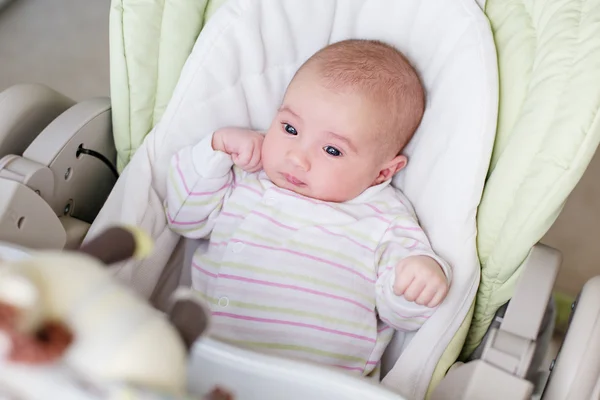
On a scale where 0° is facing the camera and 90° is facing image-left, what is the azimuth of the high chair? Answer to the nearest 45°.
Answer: approximately 45°

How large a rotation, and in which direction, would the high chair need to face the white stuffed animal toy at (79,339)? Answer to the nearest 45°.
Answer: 0° — it already faces it

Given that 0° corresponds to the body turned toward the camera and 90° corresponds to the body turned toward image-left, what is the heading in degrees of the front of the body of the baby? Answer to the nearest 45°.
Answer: approximately 45°
